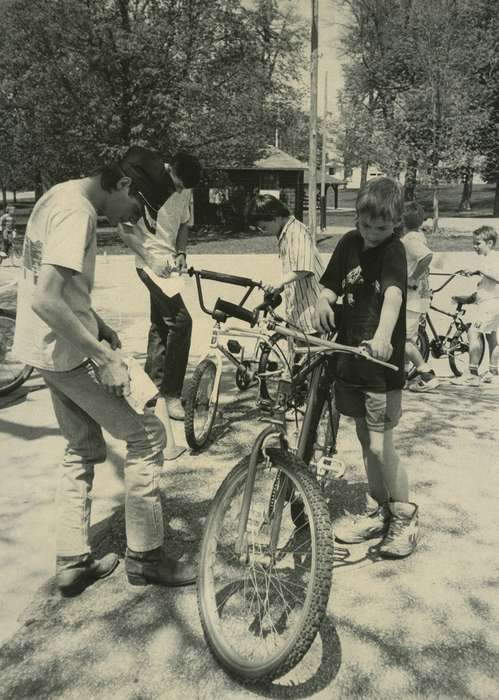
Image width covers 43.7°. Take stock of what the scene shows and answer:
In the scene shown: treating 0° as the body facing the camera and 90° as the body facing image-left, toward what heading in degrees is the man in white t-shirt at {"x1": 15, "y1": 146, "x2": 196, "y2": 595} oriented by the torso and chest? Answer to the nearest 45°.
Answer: approximately 270°

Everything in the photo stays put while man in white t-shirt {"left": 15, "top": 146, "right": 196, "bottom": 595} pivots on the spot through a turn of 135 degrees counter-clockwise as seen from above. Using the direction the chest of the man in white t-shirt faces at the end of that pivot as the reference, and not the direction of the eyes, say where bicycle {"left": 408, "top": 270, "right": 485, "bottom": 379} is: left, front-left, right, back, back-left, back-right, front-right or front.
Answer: right

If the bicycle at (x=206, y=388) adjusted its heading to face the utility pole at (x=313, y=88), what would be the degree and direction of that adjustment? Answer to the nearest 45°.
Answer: approximately 135° to its right

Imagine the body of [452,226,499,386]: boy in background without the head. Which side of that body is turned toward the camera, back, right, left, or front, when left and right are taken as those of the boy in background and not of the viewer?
left

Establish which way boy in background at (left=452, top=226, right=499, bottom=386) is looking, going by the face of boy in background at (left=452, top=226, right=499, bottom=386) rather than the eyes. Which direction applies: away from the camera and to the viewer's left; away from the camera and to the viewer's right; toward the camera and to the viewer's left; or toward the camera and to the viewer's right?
toward the camera and to the viewer's left

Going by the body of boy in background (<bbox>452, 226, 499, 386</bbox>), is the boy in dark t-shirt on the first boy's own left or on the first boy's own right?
on the first boy's own left

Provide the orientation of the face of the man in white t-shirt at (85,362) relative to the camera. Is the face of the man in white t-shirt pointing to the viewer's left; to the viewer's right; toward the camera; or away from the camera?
to the viewer's right

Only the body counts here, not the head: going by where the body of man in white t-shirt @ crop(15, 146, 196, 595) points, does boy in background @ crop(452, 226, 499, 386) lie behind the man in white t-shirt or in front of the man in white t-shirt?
in front

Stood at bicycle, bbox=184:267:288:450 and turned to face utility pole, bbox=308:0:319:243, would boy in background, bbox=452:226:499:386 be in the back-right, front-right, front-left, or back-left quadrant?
front-right

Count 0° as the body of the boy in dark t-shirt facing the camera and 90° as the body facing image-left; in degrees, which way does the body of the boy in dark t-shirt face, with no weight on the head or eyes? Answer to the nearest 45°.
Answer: approximately 45°

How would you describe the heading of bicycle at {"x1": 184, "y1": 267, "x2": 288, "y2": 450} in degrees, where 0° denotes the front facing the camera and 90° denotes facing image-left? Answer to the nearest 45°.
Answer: approximately 45°

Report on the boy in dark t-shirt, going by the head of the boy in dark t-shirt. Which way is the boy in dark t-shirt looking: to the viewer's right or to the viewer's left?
to the viewer's left

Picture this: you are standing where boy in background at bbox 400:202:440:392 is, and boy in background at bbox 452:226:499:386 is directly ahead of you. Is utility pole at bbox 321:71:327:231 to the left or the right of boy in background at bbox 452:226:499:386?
left

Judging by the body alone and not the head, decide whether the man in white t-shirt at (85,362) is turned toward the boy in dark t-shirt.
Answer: yes

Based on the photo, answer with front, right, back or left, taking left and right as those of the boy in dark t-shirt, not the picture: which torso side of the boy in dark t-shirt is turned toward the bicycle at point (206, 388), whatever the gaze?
right

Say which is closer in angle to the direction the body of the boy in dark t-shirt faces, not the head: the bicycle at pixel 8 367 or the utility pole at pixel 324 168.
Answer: the bicycle

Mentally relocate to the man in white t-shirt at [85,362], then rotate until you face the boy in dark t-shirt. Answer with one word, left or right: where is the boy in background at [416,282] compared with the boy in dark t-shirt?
left
